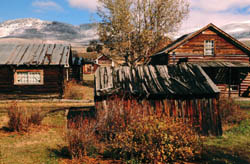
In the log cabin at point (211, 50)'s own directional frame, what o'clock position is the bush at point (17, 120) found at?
The bush is roughly at 1 o'clock from the log cabin.

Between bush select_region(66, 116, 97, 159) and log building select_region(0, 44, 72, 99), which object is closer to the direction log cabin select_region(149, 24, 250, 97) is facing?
the bush

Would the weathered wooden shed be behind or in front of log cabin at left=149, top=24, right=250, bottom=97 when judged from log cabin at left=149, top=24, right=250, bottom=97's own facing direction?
in front

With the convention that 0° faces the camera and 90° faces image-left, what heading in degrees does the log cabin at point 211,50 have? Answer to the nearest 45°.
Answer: approximately 0°

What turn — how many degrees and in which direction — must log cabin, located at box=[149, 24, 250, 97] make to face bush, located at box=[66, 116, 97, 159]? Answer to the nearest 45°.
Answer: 0° — it already faces it

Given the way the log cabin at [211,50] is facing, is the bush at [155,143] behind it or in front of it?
in front

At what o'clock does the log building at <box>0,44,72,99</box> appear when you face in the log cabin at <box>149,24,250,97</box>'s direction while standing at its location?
The log building is roughly at 2 o'clock from the log cabin.
